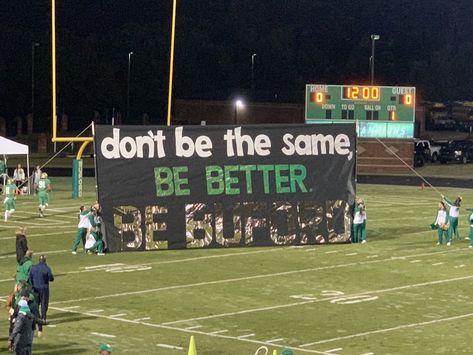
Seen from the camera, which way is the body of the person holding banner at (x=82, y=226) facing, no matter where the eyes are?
to the viewer's right

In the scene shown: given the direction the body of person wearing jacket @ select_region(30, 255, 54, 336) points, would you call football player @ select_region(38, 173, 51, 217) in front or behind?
in front

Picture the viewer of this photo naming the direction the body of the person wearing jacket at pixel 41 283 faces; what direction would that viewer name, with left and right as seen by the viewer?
facing away from the viewer

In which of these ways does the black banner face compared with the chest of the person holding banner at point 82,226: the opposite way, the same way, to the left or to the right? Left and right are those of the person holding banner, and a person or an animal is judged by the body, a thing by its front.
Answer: to the right

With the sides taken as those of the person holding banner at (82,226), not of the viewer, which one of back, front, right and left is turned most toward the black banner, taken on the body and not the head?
front

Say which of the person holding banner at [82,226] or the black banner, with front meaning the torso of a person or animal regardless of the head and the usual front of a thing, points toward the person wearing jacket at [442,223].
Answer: the person holding banner

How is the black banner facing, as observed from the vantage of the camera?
facing the viewer

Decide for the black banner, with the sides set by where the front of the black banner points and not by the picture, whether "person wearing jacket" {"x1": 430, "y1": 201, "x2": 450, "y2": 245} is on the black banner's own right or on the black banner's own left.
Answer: on the black banner's own left

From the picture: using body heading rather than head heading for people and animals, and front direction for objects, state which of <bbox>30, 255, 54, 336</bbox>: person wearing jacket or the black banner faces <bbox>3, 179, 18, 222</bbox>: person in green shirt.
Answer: the person wearing jacket

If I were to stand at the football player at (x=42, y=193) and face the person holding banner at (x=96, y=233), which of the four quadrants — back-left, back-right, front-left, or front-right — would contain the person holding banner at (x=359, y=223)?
front-left

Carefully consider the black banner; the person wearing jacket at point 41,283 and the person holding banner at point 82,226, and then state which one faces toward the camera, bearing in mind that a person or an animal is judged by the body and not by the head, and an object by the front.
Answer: the black banner

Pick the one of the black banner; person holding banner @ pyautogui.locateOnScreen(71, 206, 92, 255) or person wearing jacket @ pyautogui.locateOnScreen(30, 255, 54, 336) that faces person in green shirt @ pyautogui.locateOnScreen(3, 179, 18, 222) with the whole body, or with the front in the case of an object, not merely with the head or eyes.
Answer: the person wearing jacket

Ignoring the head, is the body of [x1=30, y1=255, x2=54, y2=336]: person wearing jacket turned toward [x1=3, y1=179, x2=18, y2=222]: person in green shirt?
yes

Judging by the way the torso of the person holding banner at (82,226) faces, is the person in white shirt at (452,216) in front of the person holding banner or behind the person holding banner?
in front

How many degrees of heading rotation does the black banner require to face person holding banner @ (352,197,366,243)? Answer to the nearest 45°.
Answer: approximately 90° to its left

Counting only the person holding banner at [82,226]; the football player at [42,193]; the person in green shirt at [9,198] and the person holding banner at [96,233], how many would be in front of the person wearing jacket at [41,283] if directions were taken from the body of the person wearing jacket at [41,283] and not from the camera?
4
